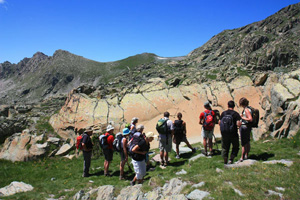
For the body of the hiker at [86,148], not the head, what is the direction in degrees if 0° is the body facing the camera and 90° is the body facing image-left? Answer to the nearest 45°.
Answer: approximately 270°

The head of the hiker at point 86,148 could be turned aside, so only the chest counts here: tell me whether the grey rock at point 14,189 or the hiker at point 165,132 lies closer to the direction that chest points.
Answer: the hiker
